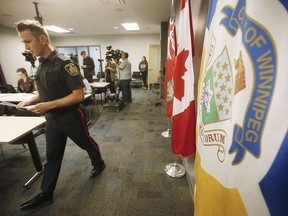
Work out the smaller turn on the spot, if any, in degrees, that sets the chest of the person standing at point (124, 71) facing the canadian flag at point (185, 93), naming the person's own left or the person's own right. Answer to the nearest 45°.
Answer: approximately 90° to the person's own left

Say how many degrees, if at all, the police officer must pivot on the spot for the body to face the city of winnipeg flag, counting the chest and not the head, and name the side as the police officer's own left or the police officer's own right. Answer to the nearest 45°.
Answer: approximately 90° to the police officer's own left

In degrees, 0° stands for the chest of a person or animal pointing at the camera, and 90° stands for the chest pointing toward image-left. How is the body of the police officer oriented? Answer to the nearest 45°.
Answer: approximately 45°

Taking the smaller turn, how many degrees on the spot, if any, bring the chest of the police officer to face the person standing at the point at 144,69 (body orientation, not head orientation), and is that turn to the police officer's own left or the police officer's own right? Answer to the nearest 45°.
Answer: approximately 180°

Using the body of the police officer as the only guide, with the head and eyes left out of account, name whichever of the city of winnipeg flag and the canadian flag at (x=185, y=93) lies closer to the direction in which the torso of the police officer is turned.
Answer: the city of winnipeg flag

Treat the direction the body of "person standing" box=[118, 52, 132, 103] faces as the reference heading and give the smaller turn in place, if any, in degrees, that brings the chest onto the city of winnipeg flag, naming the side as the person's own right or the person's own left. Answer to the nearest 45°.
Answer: approximately 90° to the person's own left

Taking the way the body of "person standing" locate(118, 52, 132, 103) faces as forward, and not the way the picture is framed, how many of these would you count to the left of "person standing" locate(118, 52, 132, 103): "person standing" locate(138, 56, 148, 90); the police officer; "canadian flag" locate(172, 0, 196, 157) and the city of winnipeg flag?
3
